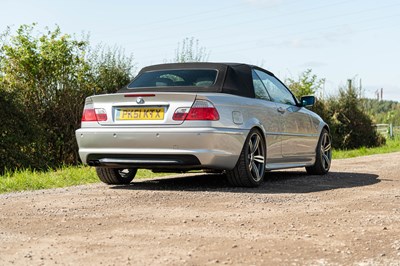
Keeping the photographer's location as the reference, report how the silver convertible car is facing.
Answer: facing away from the viewer and to the right of the viewer

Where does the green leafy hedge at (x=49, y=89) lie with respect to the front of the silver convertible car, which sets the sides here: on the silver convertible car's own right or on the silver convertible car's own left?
on the silver convertible car's own left

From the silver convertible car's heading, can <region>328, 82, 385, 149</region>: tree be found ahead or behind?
ahead
